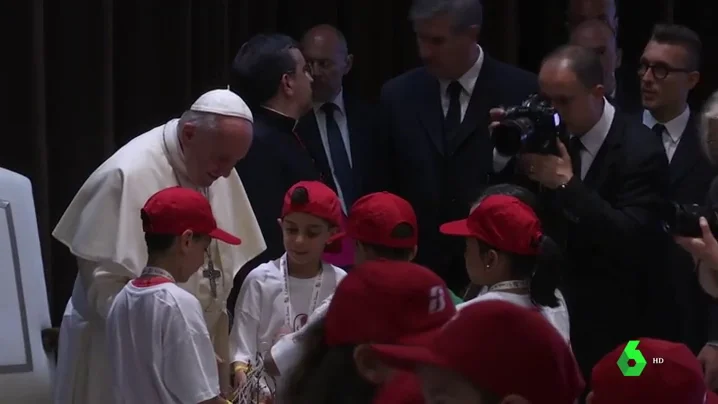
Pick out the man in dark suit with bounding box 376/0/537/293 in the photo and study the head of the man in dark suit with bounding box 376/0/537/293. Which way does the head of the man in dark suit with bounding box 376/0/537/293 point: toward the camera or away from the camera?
toward the camera

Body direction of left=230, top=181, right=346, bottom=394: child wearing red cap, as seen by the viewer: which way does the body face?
toward the camera

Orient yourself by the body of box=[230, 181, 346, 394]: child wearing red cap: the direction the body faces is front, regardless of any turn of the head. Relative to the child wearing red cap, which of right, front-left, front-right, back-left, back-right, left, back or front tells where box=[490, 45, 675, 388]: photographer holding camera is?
left

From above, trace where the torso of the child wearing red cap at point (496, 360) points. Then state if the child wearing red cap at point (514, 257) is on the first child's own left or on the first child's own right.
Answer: on the first child's own right

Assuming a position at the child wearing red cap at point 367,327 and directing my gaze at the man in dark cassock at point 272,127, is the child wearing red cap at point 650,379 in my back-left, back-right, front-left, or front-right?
back-right

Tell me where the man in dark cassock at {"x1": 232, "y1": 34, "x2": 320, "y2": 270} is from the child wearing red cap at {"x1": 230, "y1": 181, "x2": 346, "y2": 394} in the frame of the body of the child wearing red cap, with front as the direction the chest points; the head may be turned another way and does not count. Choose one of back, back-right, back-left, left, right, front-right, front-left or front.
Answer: back

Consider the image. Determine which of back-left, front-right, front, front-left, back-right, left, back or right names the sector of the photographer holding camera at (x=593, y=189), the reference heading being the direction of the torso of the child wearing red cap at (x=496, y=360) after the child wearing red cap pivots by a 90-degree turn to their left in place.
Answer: back

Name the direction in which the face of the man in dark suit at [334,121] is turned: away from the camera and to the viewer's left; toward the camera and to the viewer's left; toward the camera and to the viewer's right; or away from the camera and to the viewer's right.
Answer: toward the camera and to the viewer's left

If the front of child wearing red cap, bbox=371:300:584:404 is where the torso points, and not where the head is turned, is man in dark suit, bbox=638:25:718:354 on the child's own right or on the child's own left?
on the child's own right

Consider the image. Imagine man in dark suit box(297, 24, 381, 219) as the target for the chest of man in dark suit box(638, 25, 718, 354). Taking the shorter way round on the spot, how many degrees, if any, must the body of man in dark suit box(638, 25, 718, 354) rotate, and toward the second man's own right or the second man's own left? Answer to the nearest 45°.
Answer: approximately 45° to the second man's own right
